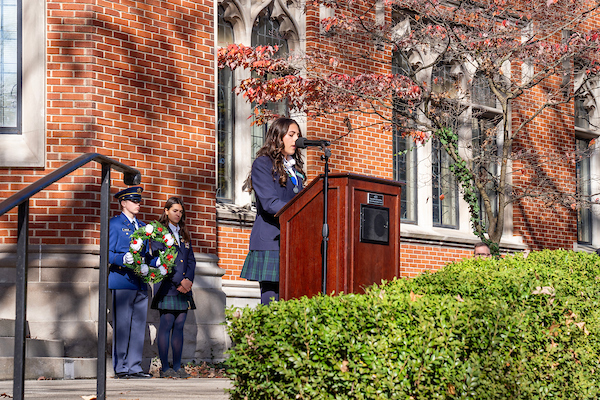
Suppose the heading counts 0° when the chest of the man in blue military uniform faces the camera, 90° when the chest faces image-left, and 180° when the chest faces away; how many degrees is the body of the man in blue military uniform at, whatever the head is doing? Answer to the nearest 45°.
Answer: approximately 315°

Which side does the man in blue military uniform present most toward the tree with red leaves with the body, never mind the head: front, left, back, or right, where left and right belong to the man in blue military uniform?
left

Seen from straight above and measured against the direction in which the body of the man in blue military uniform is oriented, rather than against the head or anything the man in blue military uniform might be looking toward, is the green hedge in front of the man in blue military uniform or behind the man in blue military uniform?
in front

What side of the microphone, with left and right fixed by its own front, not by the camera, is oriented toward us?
left

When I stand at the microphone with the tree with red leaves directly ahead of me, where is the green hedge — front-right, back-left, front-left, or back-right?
back-right

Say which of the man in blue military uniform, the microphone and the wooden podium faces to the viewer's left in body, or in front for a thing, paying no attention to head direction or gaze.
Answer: the microphone

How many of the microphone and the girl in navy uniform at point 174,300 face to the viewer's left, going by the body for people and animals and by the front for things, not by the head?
1

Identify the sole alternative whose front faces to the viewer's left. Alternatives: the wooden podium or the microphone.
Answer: the microphone

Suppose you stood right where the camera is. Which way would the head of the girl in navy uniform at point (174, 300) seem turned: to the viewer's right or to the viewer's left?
to the viewer's right

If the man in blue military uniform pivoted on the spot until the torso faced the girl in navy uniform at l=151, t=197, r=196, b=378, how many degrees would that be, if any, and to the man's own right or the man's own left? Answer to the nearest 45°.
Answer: approximately 90° to the man's own left
